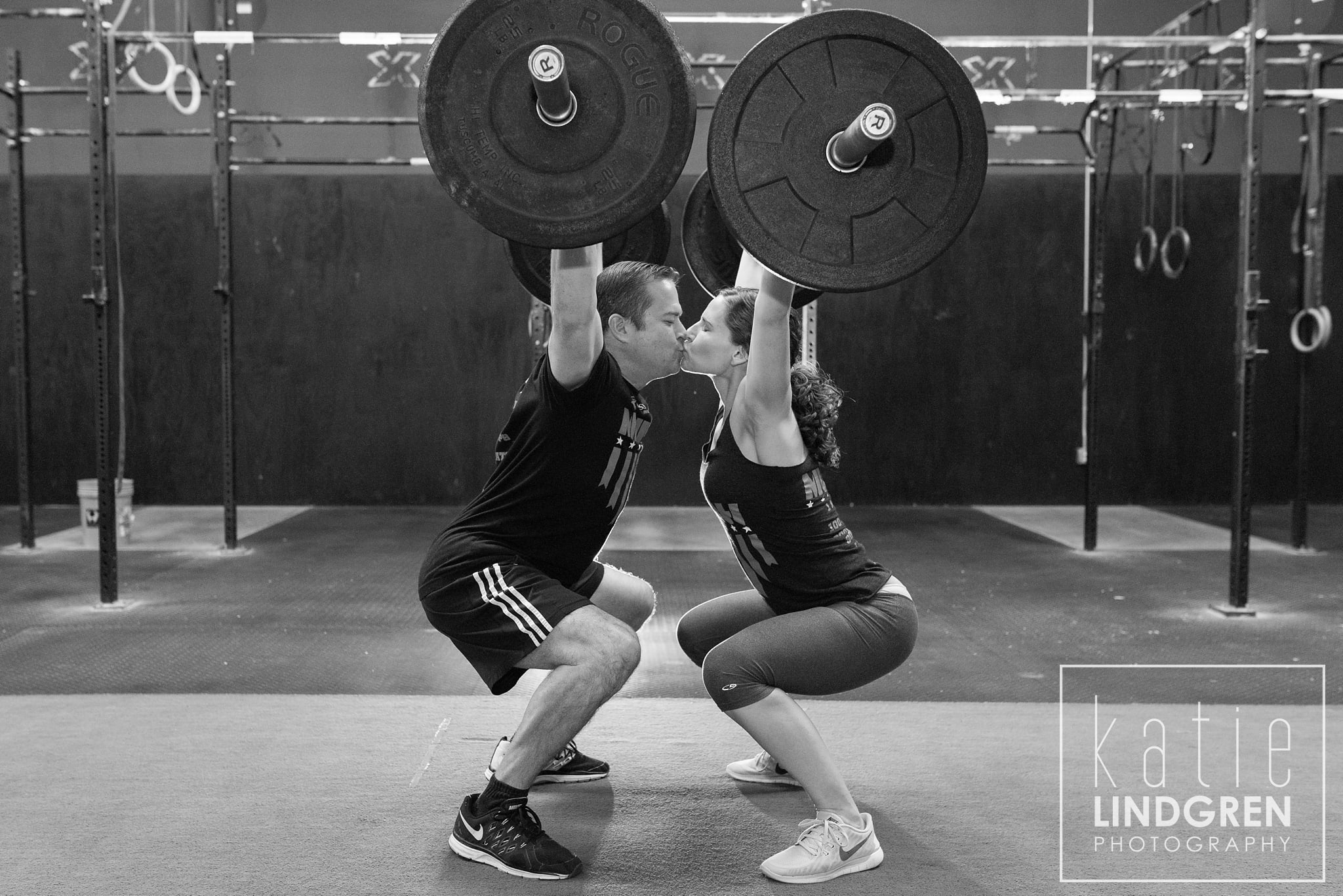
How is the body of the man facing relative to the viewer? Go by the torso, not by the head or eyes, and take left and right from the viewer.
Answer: facing to the right of the viewer

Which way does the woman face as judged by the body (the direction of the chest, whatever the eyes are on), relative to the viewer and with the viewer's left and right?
facing to the left of the viewer

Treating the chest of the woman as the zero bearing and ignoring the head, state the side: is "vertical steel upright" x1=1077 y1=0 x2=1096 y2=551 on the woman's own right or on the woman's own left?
on the woman's own right

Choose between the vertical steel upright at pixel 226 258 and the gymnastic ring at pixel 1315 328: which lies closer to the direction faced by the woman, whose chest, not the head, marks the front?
the vertical steel upright

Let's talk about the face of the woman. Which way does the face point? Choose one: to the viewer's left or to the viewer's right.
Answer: to the viewer's left

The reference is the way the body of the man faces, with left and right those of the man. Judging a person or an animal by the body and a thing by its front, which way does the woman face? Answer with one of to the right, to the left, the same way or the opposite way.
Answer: the opposite way

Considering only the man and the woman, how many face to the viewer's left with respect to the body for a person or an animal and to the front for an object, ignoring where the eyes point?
1

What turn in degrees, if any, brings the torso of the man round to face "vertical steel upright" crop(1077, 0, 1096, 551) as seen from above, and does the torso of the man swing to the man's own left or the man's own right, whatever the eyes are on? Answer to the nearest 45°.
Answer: approximately 45° to the man's own left
